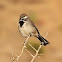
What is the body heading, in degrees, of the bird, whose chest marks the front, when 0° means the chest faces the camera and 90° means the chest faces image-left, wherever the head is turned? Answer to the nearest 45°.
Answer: approximately 45°
